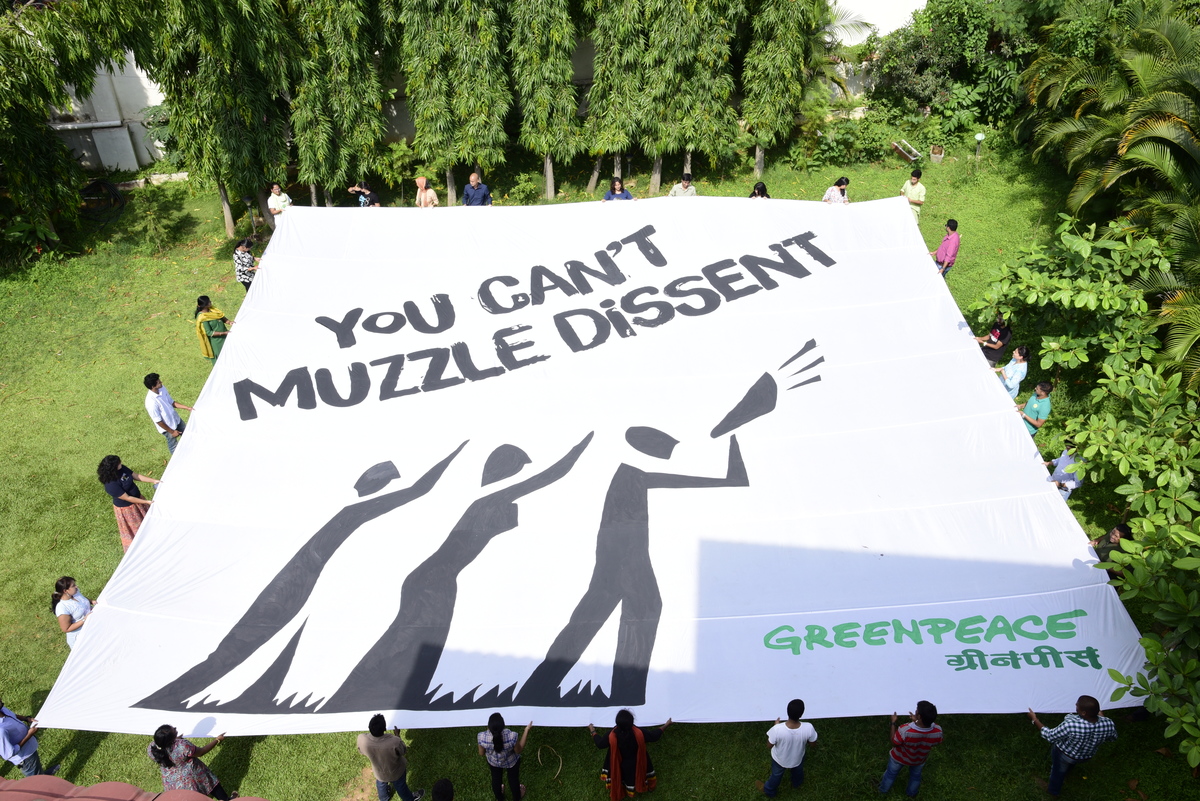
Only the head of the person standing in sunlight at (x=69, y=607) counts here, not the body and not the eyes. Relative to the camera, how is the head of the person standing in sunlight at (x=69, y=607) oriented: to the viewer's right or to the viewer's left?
to the viewer's right

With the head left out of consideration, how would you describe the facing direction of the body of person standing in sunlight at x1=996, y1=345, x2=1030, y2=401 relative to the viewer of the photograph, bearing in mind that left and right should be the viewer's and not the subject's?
facing to the left of the viewer

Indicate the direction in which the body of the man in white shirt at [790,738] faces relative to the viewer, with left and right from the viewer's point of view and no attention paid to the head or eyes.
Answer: facing away from the viewer

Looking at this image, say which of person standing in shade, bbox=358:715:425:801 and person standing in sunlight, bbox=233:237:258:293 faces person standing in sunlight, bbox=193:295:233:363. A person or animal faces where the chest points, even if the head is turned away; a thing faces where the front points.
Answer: person standing in shade, bbox=358:715:425:801

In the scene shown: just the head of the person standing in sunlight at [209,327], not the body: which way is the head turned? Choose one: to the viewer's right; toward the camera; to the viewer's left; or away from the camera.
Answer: to the viewer's right

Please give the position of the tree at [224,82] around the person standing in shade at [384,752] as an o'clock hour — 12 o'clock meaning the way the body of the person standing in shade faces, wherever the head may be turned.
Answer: The tree is roughly at 12 o'clock from the person standing in shade.

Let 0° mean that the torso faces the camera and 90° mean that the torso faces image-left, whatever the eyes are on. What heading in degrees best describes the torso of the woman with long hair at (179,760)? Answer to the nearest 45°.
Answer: approximately 225°

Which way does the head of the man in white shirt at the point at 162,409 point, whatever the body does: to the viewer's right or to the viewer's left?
to the viewer's right

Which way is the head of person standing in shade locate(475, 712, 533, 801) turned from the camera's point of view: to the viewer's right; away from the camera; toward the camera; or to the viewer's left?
away from the camera

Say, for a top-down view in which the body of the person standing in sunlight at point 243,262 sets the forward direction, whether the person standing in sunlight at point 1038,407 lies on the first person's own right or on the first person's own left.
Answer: on the first person's own right

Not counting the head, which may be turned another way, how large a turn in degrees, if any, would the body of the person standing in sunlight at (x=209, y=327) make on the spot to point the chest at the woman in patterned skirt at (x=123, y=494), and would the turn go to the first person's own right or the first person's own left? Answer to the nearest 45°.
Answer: approximately 135° to the first person's own right

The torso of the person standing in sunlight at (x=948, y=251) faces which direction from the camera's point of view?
to the viewer's left

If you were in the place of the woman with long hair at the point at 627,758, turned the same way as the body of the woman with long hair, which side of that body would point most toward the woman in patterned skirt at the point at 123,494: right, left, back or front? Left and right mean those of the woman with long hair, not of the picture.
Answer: left

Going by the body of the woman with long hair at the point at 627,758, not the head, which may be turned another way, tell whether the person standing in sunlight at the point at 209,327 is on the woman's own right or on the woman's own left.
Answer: on the woman's own left

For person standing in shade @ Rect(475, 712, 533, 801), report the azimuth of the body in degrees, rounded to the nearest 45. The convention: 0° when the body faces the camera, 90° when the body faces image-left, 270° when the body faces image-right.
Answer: approximately 180°

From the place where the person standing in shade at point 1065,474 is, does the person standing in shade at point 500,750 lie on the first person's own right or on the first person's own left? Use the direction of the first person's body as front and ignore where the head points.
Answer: on the first person's own left

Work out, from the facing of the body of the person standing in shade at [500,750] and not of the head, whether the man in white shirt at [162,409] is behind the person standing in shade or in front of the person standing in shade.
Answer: in front
